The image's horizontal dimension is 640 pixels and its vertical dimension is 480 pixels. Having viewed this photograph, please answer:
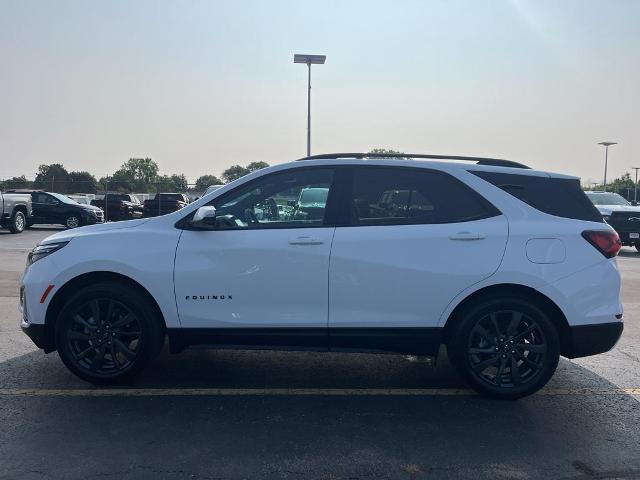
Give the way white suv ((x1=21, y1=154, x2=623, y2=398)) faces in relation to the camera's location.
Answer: facing to the left of the viewer

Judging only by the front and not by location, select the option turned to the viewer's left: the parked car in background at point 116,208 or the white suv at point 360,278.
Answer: the white suv

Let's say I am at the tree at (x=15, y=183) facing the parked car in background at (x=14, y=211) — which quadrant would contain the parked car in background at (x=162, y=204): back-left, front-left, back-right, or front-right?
front-left

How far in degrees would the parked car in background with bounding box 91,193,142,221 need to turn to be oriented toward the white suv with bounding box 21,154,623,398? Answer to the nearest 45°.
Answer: approximately 45° to its right

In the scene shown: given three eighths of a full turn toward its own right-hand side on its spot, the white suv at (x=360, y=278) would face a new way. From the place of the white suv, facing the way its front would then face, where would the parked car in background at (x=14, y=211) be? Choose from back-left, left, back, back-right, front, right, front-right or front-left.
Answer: left

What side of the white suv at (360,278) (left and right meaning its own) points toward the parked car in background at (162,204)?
right

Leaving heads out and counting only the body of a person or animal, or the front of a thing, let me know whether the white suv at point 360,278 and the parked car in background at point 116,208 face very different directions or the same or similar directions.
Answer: very different directions

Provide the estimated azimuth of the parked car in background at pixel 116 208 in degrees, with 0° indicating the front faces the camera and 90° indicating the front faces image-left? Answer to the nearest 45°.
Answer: approximately 315°

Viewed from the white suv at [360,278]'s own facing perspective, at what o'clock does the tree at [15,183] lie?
The tree is roughly at 2 o'clock from the white suv.

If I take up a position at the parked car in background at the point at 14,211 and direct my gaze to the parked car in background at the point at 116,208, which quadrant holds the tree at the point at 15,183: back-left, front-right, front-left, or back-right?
front-left

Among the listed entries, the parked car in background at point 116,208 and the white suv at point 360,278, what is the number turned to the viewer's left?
1

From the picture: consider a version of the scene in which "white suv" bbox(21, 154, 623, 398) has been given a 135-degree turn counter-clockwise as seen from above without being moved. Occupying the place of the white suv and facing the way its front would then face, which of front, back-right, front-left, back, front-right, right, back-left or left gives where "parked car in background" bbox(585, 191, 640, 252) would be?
left
